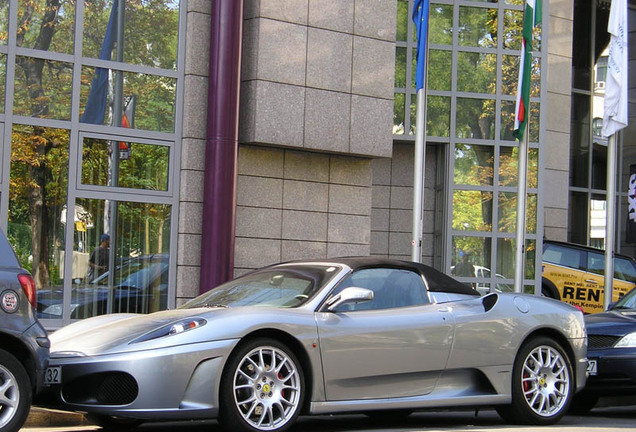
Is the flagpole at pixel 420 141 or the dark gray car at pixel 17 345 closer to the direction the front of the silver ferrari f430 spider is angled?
the dark gray car

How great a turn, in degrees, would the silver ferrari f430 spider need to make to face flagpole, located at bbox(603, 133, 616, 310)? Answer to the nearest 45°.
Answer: approximately 180°

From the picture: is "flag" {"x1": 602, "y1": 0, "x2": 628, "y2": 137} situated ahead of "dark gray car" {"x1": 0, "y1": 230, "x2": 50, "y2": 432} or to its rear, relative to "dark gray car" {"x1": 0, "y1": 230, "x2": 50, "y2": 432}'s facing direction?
to the rear

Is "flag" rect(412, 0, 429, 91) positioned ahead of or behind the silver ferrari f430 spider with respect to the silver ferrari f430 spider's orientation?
behind

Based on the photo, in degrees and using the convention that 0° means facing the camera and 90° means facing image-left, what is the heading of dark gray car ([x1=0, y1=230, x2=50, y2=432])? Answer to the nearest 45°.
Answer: approximately 90°

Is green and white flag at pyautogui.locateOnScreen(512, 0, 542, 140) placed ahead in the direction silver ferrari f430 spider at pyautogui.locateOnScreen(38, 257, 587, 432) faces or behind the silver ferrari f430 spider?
behind

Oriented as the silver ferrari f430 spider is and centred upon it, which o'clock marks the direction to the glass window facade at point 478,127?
The glass window facade is roughly at 5 o'clock from the silver ferrari f430 spider.

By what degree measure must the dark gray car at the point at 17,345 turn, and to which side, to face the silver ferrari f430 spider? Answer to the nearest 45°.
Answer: approximately 180°
